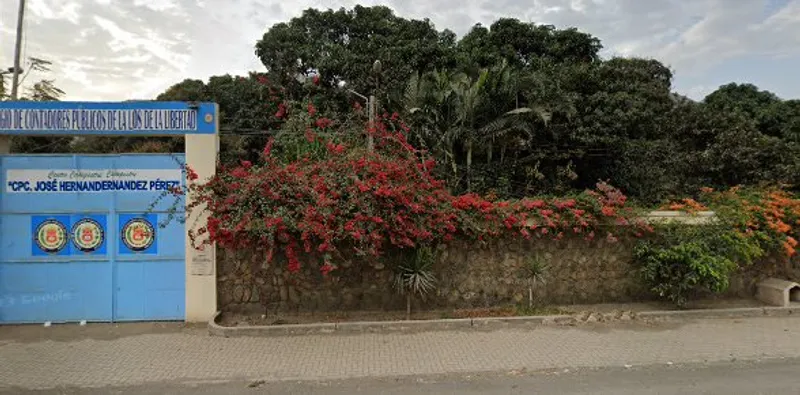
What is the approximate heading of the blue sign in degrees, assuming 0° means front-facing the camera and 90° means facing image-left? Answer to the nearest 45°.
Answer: approximately 0°

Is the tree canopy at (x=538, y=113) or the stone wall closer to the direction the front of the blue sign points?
the stone wall

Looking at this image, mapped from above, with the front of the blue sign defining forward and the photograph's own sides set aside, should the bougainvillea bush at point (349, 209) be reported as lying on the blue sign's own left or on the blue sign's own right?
on the blue sign's own left

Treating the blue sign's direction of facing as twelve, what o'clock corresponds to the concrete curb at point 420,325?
The concrete curb is roughly at 10 o'clock from the blue sign.

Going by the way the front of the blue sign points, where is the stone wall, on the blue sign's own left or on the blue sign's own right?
on the blue sign's own left

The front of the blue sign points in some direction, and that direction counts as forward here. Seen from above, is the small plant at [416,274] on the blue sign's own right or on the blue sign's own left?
on the blue sign's own left

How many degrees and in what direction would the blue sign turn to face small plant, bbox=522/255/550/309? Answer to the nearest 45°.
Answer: approximately 90° to its left

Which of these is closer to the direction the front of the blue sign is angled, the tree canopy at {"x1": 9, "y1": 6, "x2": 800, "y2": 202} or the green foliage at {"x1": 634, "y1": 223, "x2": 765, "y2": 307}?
the green foliage
